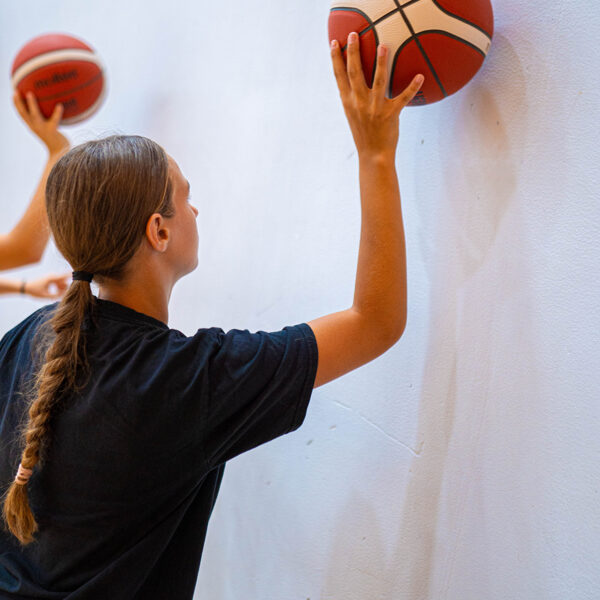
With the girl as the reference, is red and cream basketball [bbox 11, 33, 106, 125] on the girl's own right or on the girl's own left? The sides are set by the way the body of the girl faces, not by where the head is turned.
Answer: on the girl's own left

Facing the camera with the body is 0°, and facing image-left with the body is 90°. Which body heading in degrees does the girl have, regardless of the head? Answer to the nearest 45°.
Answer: approximately 225°

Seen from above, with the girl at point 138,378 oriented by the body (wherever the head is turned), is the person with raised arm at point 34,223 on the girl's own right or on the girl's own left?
on the girl's own left

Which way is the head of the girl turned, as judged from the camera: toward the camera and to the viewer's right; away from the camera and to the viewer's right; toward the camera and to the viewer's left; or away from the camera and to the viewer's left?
away from the camera and to the viewer's right
